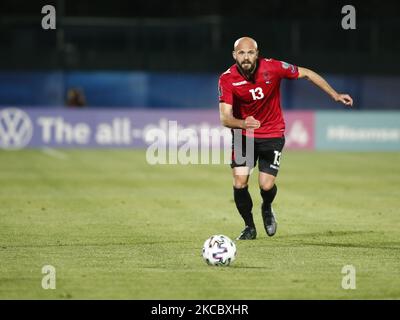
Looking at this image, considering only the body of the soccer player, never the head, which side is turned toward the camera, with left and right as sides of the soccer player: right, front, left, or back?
front

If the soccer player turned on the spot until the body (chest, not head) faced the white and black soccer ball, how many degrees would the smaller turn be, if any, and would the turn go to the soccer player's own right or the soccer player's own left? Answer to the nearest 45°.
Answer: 0° — they already face it
